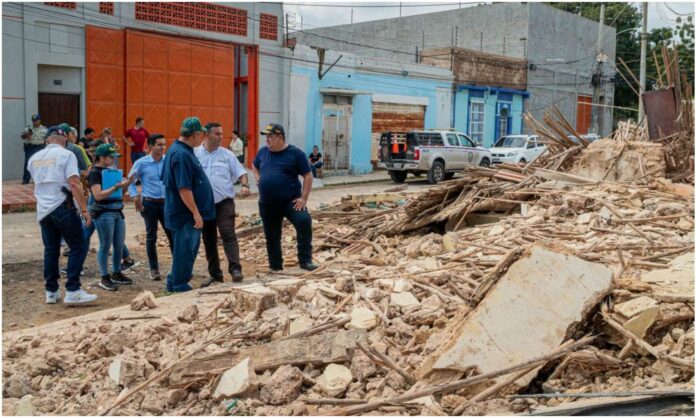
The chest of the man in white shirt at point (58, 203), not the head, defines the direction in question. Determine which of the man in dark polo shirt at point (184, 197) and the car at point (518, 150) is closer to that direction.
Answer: the car

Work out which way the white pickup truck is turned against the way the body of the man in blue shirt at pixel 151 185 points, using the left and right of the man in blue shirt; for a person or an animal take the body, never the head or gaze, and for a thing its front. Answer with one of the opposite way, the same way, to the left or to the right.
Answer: to the left

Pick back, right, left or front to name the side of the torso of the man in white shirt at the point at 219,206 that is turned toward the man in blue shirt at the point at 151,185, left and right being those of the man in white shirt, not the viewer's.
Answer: right

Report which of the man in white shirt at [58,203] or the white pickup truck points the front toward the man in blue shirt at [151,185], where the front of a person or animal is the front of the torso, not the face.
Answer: the man in white shirt

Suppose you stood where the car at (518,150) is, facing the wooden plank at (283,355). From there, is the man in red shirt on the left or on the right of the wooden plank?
right

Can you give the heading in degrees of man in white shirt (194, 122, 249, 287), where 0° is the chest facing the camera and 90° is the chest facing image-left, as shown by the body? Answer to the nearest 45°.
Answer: approximately 45°

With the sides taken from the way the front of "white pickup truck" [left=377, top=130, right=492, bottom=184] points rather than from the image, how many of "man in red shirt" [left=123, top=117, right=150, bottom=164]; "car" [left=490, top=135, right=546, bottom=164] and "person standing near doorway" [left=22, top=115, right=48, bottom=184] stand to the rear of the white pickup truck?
2

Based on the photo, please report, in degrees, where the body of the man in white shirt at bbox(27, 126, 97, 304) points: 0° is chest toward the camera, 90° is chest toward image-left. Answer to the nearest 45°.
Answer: approximately 225°

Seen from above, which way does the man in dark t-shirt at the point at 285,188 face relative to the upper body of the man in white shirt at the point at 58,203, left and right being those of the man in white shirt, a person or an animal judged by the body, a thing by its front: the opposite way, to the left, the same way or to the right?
the opposite way
